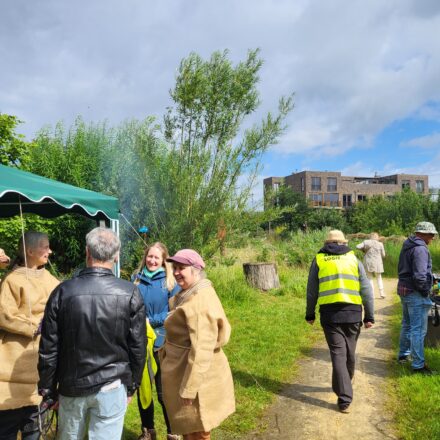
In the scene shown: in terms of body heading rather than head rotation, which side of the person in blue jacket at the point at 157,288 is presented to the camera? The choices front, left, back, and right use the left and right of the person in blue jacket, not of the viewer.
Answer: front

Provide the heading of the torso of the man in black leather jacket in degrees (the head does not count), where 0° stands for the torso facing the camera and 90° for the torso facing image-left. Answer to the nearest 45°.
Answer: approximately 180°

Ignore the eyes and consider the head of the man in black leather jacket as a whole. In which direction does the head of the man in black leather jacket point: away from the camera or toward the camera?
away from the camera

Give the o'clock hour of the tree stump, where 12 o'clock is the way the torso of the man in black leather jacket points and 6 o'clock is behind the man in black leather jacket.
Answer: The tree stump is roughly at 1 o'clock from the man in black leather jacket.

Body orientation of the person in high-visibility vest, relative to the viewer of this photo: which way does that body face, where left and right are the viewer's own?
facing away from the viewer

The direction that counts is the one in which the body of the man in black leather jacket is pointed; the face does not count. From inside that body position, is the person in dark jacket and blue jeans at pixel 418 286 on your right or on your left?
on your right

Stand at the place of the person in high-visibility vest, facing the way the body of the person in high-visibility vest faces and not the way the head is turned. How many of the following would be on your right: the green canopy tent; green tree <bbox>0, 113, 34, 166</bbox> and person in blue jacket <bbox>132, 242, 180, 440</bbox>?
0

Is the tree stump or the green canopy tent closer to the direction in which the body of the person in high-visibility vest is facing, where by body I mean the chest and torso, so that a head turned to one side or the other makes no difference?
the tree stump

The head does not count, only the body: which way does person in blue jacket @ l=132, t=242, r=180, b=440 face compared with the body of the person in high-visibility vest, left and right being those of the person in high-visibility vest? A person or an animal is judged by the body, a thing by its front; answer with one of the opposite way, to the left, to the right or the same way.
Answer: the opposite way

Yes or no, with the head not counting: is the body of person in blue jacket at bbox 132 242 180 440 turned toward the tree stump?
no

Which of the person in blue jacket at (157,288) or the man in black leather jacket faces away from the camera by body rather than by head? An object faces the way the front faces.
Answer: the man in black leather jacket

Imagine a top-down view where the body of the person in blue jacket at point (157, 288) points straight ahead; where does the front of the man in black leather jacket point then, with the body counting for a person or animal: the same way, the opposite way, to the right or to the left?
the opposite way

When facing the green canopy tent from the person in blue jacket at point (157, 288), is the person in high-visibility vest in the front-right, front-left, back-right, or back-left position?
back-right
